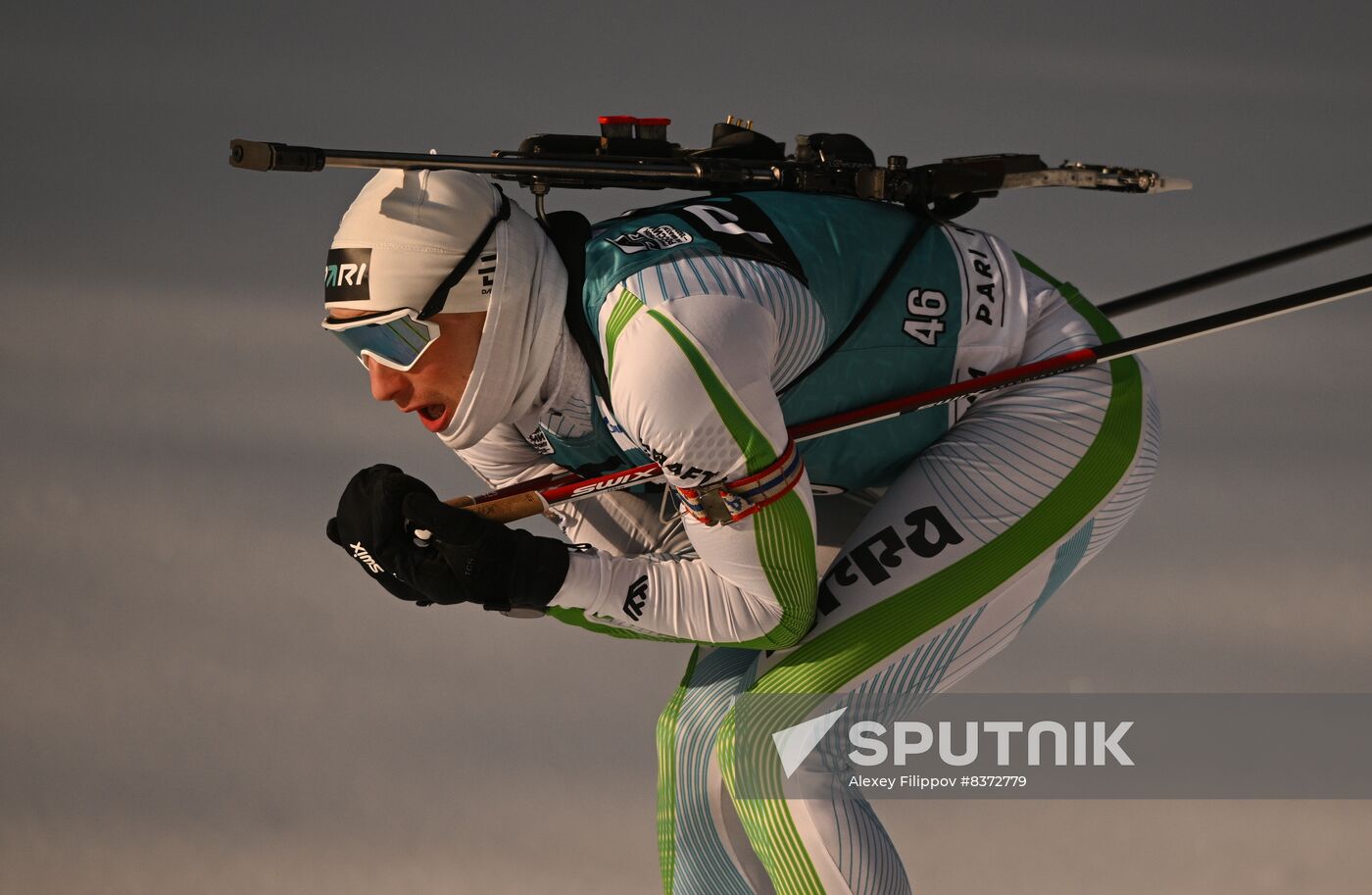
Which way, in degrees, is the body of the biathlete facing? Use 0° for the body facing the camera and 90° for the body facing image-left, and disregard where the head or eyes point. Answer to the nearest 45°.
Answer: approximately 90°
